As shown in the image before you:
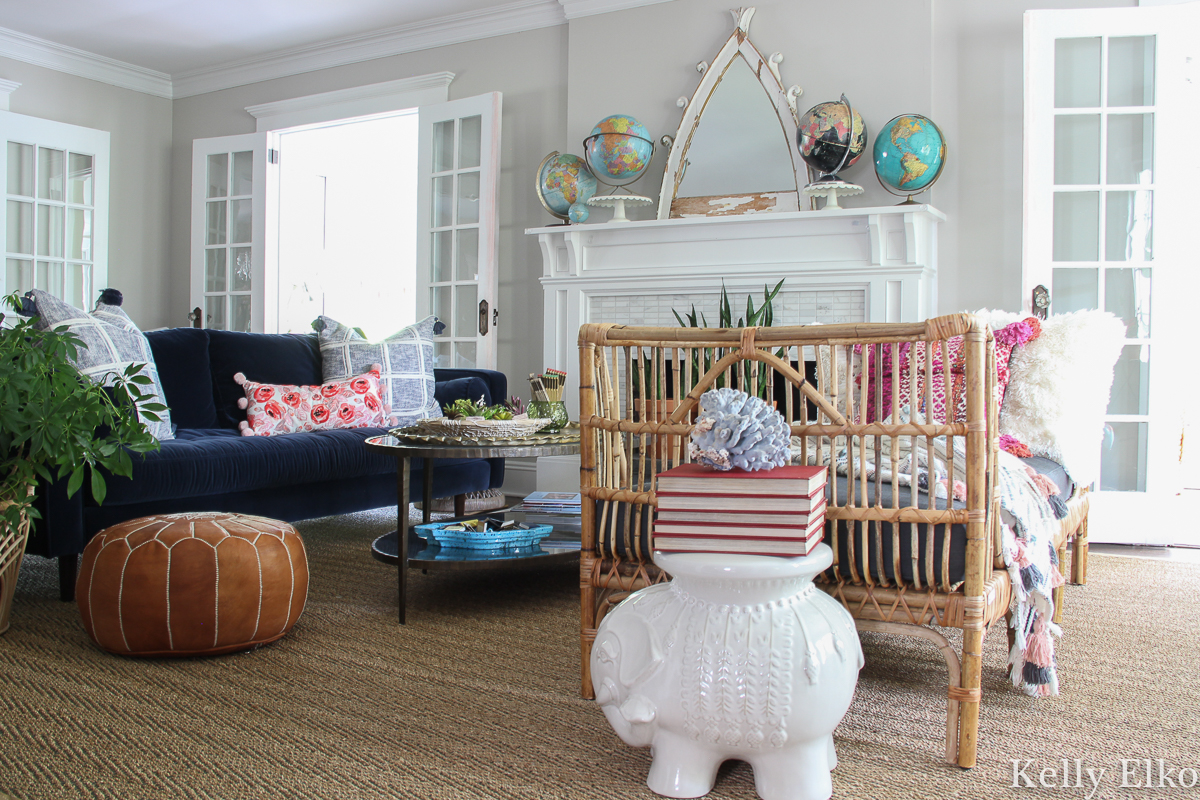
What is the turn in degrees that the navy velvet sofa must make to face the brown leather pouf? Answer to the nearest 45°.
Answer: approximately 45° to its right

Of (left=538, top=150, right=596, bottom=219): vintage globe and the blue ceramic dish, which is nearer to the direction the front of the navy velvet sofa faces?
the blue ceramic dish

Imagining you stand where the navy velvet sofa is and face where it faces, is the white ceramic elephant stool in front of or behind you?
in front

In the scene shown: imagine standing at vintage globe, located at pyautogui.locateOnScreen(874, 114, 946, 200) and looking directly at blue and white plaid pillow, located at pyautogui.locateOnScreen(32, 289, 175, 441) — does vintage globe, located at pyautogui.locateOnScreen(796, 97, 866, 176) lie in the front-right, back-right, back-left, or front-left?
front-right

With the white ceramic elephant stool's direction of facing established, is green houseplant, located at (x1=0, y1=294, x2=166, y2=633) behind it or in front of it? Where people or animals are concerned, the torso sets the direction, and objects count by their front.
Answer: in front

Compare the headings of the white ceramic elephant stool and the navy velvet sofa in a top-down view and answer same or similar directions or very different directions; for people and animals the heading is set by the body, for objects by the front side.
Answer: very different directions

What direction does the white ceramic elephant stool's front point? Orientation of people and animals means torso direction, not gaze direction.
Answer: to the viewer's left

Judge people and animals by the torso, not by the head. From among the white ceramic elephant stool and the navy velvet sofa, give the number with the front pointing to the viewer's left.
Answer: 1

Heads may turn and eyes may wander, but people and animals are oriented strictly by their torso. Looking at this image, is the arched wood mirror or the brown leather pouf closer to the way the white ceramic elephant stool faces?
the brown leather pouf

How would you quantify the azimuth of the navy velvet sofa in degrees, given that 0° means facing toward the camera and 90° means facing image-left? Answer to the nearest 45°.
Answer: approximately 315°
